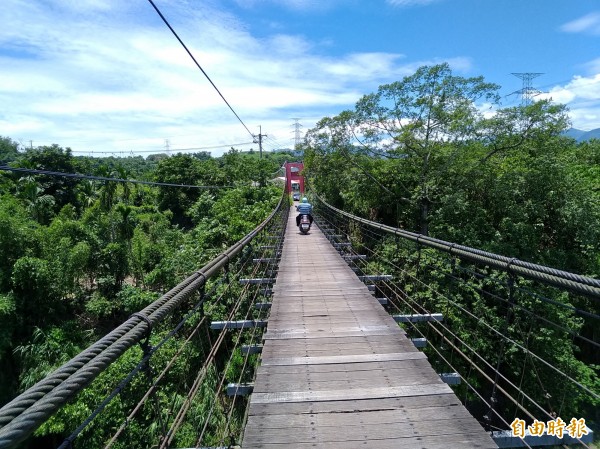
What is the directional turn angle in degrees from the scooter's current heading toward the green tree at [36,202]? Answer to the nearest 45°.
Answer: approximately 45° to its left

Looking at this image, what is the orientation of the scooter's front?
away from the camera
